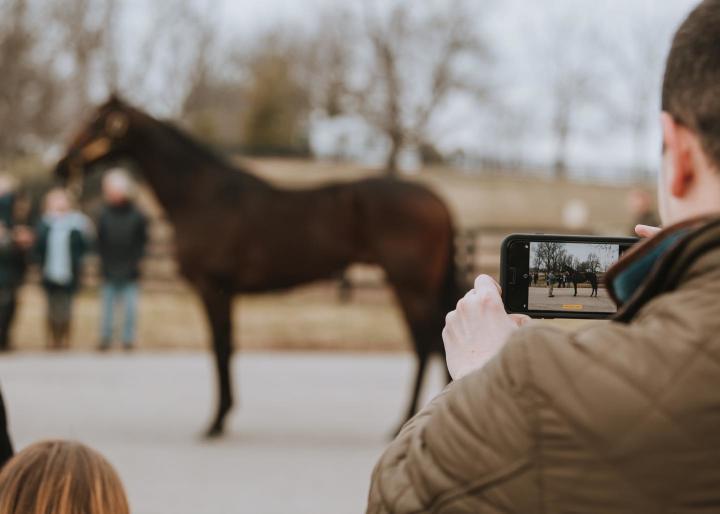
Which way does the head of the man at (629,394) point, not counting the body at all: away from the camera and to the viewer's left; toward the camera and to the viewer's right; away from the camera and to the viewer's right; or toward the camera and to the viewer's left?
away from the camera and to the viewer's left

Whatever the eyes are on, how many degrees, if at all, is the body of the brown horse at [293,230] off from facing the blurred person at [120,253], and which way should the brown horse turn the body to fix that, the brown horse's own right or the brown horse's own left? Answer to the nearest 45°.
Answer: approximately 45° to the brown horse's own right

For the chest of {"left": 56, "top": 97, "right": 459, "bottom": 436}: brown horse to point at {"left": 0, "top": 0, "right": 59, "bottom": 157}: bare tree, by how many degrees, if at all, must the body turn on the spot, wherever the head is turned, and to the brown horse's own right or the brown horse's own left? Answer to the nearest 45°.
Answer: approximately 90° to the brown horse's own right

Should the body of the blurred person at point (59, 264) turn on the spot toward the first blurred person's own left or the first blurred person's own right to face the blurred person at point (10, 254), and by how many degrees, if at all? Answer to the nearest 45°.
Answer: approximately 135° to the first blurred person's own right

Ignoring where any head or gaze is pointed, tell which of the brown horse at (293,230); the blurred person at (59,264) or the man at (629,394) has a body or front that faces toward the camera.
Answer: the blurred person

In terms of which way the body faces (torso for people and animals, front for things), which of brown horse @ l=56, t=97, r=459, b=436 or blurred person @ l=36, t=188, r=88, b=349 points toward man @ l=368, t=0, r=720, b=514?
the blurred person

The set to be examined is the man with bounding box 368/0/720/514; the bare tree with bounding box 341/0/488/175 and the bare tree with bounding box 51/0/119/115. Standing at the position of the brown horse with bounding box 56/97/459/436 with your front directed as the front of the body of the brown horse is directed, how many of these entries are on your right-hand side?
2

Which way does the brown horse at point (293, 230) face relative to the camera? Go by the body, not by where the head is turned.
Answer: to the viewer's left

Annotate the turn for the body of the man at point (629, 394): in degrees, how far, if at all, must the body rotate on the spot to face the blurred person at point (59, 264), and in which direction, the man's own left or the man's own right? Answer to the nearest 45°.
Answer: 0° — they already face them

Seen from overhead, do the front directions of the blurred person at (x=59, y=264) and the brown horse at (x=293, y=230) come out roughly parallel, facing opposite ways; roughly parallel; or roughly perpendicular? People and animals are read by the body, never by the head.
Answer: roughly perpendicular

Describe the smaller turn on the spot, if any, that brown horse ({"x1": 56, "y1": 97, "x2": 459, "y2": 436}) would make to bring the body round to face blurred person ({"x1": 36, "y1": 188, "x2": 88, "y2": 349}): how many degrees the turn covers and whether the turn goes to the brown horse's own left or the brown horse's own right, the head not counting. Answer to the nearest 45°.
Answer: approximately 45° to the brown horse's own right

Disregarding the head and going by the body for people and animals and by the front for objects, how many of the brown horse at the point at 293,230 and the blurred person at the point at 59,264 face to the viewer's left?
1

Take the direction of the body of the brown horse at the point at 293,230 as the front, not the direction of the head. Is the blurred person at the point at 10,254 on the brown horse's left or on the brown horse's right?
on the brown horse's right

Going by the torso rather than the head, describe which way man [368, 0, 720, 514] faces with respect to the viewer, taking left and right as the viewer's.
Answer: facing away from the viewer and to the left of the viewer

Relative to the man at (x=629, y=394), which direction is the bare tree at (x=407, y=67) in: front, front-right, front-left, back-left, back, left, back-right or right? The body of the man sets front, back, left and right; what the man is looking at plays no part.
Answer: front-right

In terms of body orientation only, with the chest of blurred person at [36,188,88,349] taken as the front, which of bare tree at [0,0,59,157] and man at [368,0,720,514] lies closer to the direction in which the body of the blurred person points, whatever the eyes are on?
the man

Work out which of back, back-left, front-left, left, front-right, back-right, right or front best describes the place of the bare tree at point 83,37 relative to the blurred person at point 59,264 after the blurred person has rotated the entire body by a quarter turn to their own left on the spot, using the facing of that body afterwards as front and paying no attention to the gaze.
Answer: left

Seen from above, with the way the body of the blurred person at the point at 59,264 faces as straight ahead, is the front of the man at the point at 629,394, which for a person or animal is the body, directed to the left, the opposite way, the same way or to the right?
the opposite way
